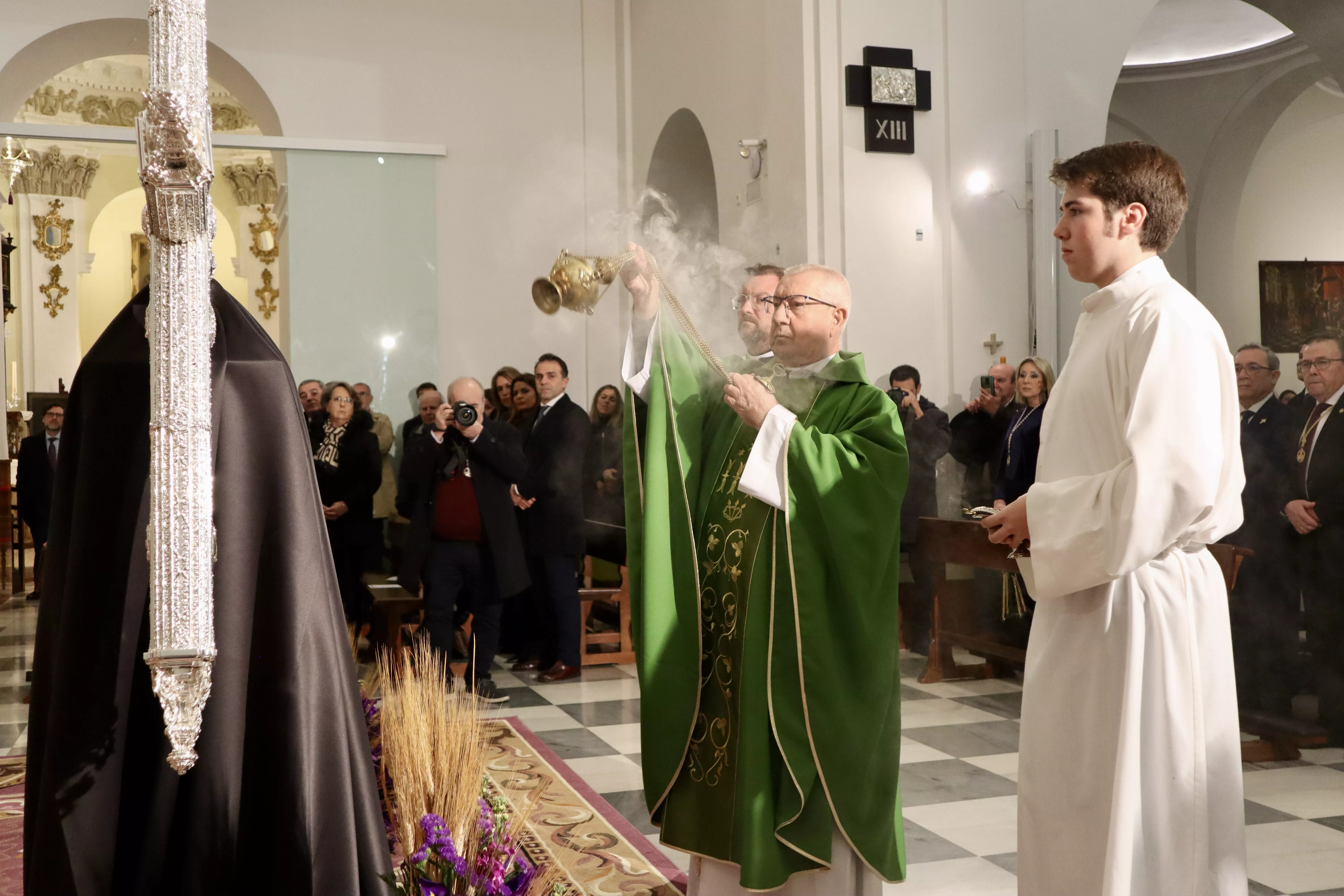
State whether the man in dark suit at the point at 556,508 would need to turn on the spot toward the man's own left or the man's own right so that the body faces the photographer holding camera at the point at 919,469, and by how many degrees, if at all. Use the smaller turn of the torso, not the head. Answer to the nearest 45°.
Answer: approximately 135° to the man's own left

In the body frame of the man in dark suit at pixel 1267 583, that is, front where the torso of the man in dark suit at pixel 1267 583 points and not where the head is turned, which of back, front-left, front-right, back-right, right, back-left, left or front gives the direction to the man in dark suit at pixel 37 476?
front-right

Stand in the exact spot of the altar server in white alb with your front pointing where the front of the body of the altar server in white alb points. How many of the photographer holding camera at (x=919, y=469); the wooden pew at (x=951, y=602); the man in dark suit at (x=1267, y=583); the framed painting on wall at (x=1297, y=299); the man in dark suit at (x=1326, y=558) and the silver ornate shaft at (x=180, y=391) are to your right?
5

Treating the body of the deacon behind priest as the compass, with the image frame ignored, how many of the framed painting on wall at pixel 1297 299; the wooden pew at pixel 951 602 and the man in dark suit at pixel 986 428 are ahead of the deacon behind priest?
0

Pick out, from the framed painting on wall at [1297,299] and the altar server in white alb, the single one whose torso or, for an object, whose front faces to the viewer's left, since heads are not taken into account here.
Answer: the altar server in white alb

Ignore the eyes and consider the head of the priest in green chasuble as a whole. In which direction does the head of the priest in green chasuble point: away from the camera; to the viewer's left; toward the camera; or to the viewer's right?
to the viewer's left

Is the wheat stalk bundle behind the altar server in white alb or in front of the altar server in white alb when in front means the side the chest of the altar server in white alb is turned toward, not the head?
in front

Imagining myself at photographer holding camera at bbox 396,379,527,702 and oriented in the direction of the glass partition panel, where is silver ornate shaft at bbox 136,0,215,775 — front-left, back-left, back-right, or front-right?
back-left

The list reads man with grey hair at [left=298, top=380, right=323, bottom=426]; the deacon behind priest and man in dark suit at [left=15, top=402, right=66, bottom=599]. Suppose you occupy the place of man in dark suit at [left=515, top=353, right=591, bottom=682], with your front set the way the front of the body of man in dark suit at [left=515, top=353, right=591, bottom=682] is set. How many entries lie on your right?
2

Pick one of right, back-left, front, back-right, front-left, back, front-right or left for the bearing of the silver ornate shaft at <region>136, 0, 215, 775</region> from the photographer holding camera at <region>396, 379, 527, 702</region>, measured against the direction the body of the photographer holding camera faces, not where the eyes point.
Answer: front

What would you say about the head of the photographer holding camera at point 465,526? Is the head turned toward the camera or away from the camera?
toward the camera

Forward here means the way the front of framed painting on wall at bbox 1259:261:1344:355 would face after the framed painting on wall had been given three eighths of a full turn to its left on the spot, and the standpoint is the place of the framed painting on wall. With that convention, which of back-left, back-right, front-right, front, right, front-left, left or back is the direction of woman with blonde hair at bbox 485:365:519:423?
back

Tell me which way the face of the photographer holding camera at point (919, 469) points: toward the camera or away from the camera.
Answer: toward the camera

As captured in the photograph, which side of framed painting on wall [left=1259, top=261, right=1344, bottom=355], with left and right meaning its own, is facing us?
front

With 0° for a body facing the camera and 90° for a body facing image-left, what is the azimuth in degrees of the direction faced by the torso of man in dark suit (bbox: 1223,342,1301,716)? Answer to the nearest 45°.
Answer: approximately 45°

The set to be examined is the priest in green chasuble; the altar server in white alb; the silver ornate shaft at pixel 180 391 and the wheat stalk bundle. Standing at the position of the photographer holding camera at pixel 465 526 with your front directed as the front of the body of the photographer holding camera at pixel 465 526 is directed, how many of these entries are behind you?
0

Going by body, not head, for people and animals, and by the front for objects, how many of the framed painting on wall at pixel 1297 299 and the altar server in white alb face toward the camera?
1

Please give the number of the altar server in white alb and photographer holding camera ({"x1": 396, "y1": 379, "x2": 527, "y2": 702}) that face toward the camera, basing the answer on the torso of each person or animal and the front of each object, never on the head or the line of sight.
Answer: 1
